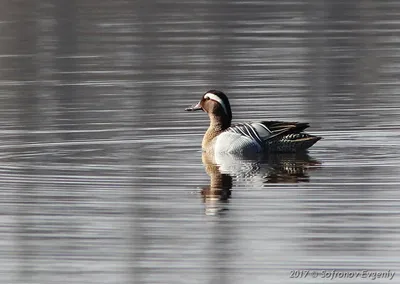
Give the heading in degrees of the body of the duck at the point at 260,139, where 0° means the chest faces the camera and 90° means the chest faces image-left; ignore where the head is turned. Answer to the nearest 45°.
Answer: approximately 90°
